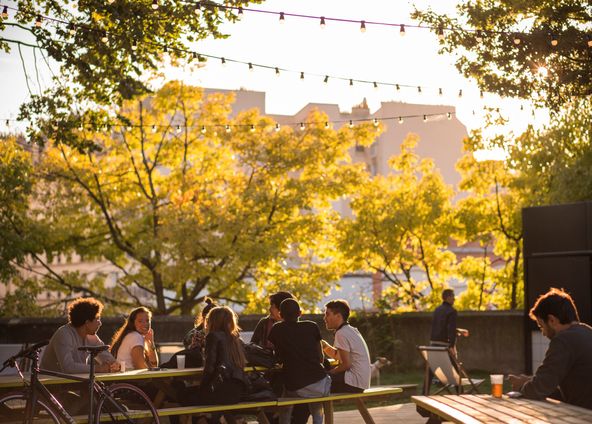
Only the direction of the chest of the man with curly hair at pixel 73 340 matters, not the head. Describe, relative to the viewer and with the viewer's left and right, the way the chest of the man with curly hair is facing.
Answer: facing to the right of the viewer

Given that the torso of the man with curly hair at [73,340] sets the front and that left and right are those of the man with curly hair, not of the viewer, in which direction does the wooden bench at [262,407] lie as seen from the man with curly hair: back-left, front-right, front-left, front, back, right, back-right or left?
front

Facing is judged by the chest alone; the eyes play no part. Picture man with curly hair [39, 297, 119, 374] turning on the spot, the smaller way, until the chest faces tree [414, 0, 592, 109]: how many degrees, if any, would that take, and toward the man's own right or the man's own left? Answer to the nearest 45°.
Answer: approximately 45° to the man's own left

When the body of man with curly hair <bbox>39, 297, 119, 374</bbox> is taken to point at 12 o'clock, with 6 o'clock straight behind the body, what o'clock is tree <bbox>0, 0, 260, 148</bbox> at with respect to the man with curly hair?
The tree is roughly at 9 o'clock from the man with curly hair.

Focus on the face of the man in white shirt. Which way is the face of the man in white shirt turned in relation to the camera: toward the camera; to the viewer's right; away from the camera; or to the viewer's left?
to the viewer's left
